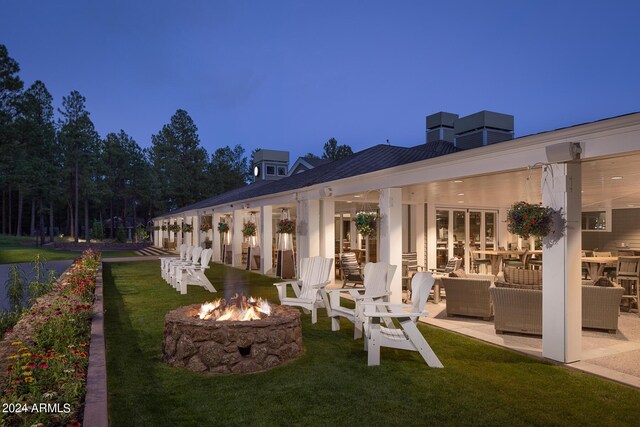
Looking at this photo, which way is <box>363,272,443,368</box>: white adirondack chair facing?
to the viewer's left

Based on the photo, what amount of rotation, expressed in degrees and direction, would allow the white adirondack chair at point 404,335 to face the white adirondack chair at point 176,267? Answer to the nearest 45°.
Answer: approximately 45° to its right

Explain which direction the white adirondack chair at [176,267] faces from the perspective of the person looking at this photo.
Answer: facing the viewer and to the left of the viewer

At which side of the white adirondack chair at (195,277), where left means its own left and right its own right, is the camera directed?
left

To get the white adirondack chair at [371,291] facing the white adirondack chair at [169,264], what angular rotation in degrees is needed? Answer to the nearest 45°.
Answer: approximately 90° to its right

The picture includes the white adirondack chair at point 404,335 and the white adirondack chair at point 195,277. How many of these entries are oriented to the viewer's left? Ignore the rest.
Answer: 2

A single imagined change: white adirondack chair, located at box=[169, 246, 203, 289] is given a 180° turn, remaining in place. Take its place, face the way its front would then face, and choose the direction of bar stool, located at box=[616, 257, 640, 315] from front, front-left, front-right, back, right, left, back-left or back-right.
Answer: right

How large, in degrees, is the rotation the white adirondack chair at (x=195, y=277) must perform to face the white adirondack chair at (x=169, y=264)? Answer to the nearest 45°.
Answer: approximately 90° to its right

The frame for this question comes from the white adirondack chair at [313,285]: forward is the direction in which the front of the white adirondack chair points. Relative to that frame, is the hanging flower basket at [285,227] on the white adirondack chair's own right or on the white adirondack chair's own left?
on the white adirondack chair's own right

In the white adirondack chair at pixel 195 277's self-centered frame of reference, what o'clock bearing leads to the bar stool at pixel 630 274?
The bar stool is roughly at 7 o'clock from the white adirondack chair.

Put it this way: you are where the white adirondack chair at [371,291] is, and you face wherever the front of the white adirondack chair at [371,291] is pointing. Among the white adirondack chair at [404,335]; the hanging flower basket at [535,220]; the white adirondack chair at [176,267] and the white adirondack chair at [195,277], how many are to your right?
2
